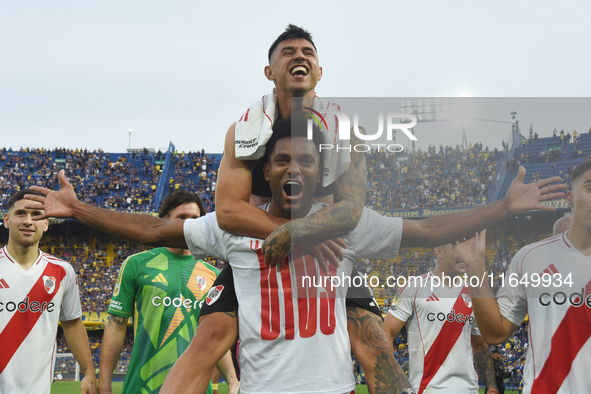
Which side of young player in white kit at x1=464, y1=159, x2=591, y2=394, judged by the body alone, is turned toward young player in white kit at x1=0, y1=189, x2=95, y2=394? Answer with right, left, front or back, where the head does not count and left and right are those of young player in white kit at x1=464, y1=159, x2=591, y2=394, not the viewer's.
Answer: right

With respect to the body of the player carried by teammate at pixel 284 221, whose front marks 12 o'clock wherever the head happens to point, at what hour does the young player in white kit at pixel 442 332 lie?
The young player in white kit is roughly at 7 o'clock from the player carried by teammate.

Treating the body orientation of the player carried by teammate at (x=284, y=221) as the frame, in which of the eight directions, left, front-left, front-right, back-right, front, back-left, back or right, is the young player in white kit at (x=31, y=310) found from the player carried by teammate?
back-right

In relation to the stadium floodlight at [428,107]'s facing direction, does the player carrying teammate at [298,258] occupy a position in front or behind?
in front

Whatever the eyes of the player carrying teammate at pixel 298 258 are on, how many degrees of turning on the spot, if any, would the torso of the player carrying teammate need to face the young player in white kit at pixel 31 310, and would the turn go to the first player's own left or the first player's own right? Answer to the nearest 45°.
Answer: approximately 135° to the first player's own right

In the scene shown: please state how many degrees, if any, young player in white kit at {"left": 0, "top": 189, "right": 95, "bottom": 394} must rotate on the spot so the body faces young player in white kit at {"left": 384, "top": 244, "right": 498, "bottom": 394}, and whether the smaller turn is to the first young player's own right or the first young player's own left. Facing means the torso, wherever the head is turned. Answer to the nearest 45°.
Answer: approximately 90° to the first young player's own left

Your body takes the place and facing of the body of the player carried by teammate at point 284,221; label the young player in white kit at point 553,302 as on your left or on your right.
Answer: on your left

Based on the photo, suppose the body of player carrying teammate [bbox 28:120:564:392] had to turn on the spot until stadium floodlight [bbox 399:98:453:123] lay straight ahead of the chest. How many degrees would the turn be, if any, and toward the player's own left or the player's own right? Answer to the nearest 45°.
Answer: approximately 135° to the player's own left
